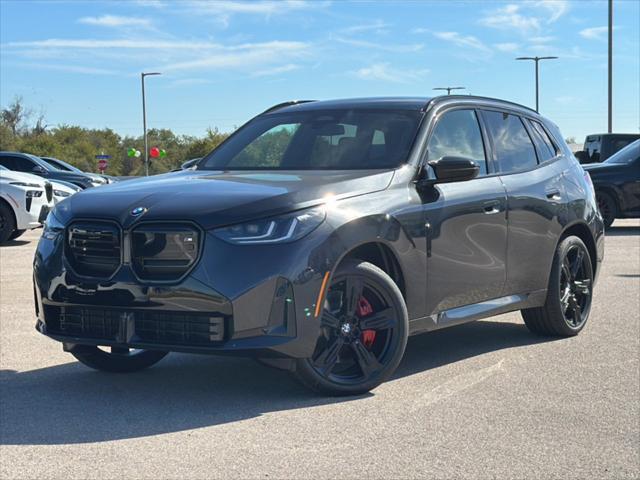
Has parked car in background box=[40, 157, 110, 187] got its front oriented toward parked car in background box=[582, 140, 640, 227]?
yes

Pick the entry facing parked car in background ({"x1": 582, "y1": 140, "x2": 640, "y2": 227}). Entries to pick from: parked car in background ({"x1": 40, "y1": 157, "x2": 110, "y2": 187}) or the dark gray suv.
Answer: parked car in background ({"x1": 40, "y1": 157, "x2": 110, "y2": 187})

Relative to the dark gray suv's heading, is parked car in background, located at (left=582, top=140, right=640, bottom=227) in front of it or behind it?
behind

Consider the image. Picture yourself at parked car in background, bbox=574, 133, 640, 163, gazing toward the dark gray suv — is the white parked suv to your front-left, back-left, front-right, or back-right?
front-right

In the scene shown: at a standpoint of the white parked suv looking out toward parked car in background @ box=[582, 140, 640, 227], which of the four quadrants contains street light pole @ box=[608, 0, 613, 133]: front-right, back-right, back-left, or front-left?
front-left

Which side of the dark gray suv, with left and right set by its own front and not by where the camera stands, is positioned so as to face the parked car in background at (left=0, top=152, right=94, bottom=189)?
right

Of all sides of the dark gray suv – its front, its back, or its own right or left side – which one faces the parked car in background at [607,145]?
back

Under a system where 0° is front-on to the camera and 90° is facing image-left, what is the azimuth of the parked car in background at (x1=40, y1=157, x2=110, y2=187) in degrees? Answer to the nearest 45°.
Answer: approximately 315°

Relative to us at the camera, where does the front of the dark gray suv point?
facing the viewer and to the left of the viewer

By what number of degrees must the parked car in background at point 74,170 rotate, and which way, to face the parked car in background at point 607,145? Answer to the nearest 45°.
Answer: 0° — it already faces it
